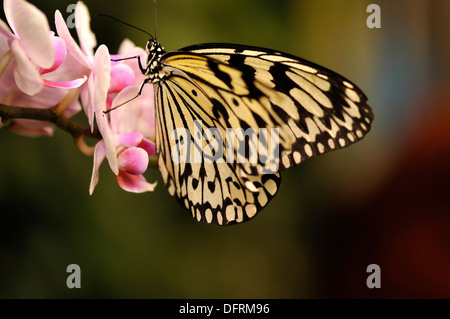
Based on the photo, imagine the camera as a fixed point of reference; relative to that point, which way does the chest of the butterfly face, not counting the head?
to the viewer's left
